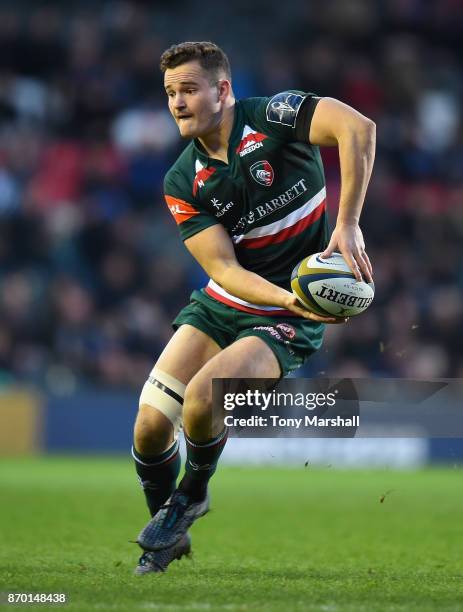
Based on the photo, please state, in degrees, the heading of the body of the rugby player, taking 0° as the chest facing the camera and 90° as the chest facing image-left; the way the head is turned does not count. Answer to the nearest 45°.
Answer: approximately 45°
